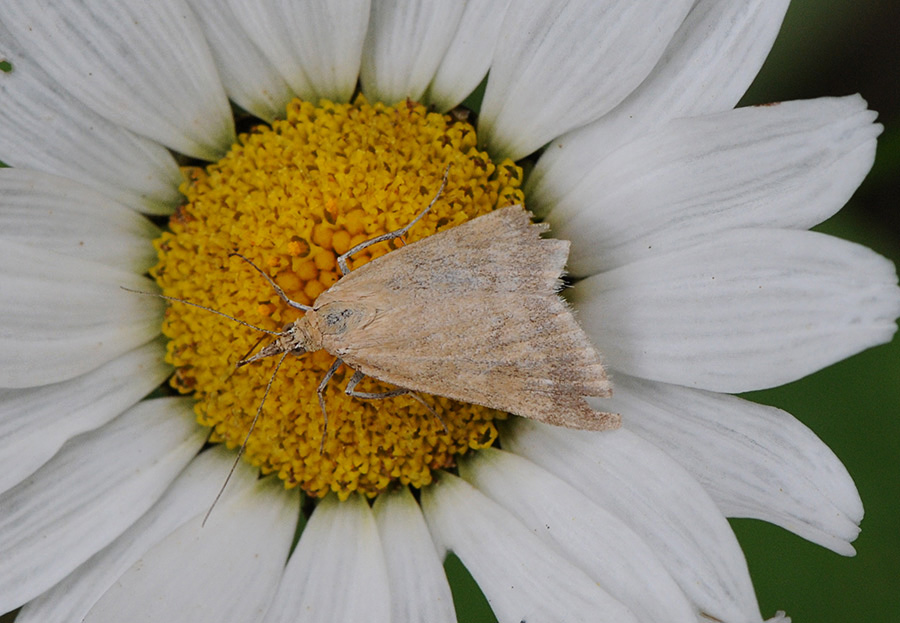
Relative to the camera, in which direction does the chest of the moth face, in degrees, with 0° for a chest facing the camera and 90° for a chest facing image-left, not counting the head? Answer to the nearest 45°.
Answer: approximately 90°
